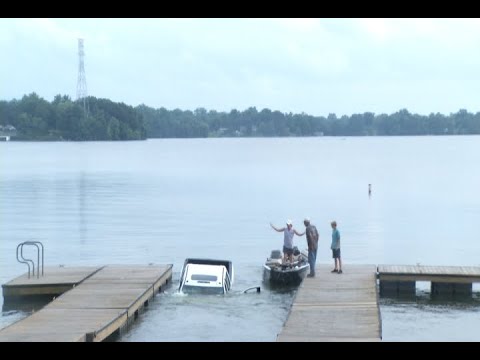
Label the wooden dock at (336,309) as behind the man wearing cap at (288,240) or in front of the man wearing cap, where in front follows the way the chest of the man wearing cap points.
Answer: in front

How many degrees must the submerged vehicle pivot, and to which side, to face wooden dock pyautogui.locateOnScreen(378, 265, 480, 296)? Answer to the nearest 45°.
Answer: approximately 90° to its left

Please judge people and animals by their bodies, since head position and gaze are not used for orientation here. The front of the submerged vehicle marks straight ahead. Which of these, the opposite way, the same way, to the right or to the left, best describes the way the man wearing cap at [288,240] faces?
the same way

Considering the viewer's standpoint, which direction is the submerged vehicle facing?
facing the viewer

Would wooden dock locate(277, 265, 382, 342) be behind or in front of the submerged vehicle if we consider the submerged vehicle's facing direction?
in front

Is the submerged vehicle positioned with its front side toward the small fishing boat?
no

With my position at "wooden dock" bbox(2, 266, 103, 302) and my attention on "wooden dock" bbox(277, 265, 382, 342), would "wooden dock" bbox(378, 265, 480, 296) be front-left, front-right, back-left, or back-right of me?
front-left

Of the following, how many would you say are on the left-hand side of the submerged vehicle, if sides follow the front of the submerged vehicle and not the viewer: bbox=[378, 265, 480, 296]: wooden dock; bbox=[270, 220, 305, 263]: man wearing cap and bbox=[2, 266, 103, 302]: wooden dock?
2

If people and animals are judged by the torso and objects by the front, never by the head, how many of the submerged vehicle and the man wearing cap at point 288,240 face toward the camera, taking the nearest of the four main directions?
2

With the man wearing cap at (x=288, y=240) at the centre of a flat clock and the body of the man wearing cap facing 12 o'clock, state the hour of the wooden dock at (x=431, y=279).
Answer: The wooden dock is roughly at 9 o'clock from the man wearing cap.

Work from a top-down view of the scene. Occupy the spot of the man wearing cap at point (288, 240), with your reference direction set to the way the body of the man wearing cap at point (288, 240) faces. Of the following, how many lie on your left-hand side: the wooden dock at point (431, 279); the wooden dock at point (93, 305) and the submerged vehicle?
1

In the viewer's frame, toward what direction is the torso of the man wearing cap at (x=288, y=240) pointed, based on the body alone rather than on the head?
toward the camera

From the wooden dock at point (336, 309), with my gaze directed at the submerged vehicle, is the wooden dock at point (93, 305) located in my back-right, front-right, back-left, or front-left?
front-left

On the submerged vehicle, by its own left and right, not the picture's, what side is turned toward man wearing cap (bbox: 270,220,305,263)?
left

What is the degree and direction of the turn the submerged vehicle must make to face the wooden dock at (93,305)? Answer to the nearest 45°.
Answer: approximately 45° to its right

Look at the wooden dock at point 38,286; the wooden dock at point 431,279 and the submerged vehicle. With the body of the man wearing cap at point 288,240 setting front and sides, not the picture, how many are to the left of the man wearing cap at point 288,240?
1

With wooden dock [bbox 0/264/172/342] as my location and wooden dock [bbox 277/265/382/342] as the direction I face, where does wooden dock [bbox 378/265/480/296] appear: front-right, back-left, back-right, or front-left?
front-left
